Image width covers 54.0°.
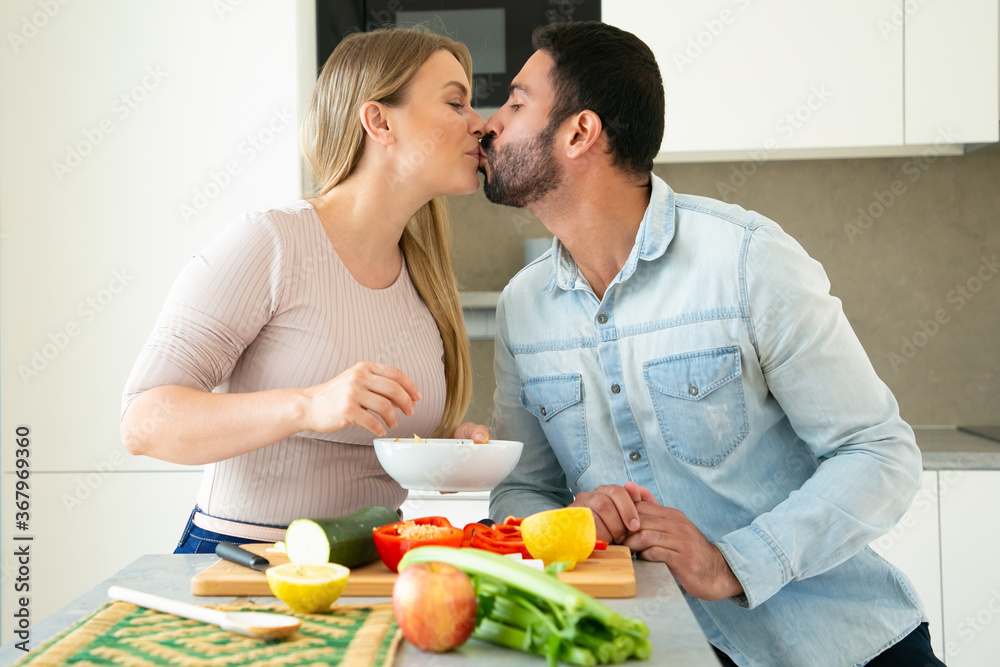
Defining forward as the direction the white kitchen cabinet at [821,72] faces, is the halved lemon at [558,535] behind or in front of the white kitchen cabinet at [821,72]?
in front

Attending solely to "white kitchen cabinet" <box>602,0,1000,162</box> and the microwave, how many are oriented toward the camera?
2

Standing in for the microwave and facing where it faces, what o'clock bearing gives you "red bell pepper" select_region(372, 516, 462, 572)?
The red bell pepper is roughly at 12 o'clock from the microwave.

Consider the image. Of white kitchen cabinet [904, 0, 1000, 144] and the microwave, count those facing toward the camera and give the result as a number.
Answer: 2

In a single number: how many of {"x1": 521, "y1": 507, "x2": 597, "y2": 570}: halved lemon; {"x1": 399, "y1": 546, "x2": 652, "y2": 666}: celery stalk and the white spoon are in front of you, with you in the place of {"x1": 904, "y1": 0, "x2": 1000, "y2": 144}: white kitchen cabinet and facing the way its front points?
3

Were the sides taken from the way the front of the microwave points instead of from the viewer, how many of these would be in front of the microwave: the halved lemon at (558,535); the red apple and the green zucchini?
3

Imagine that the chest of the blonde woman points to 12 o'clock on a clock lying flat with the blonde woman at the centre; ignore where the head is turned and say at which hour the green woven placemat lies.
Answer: The green woven placemat is roughly at 2 o'clock from the blonde woman.

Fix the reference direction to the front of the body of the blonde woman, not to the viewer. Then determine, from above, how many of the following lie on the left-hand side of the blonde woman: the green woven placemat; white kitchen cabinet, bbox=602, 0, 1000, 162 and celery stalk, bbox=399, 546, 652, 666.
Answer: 1

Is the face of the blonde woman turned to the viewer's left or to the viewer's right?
to the viewer's right

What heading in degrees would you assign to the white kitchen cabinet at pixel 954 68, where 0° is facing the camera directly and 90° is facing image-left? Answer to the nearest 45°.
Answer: approximately 0°

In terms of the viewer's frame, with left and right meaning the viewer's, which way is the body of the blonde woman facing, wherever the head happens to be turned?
facing the viewer and to the right of the viewer
